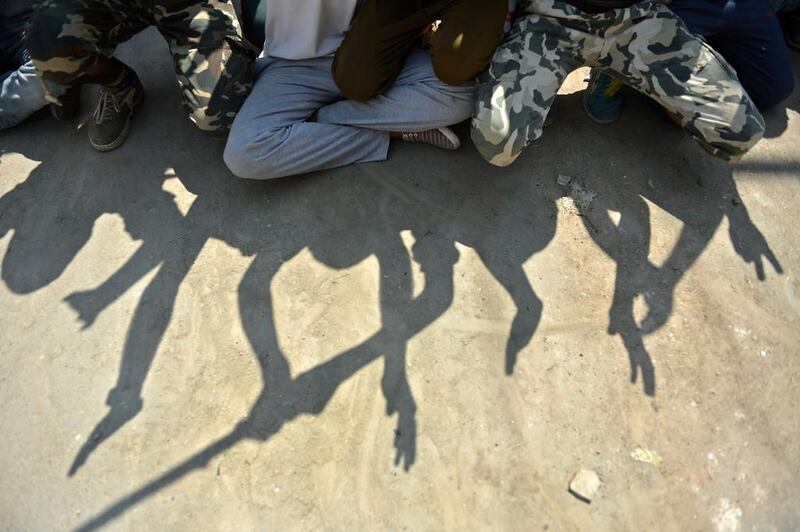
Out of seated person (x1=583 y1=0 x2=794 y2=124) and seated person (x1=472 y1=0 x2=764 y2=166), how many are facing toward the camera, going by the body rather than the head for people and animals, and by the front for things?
2

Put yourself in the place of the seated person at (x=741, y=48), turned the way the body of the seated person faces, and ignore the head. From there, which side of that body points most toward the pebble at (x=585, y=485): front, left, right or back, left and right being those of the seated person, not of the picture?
front

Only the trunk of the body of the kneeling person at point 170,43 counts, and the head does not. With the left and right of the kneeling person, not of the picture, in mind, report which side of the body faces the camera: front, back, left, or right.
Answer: front

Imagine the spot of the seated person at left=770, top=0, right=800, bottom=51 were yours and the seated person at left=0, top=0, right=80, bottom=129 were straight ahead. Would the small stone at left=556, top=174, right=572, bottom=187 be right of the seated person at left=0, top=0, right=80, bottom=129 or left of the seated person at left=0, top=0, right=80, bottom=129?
left

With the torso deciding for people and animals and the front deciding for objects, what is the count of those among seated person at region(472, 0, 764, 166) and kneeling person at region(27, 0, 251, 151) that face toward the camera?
2

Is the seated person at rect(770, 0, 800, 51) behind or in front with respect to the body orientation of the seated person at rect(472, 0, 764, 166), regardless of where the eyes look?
behind

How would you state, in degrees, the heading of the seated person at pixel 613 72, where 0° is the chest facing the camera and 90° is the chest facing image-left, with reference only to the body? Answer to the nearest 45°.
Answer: approximately 0°

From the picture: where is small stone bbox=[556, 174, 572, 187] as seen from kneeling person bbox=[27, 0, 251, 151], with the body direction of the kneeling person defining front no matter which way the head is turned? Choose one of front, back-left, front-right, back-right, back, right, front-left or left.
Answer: front-left

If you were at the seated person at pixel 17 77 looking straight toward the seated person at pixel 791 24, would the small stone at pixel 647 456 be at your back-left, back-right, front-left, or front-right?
front-right

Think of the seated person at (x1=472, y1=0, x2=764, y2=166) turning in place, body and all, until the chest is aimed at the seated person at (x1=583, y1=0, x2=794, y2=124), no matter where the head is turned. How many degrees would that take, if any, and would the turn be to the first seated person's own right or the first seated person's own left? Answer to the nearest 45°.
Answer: approximately 135° to the first seated person's own left

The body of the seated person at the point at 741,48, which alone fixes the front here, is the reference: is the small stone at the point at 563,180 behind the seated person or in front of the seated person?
in front
